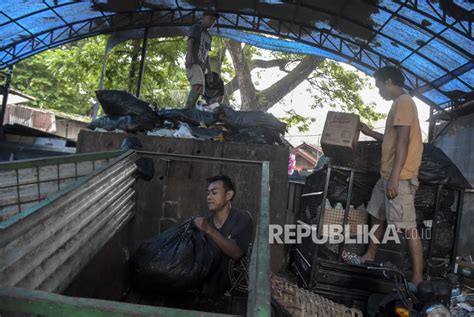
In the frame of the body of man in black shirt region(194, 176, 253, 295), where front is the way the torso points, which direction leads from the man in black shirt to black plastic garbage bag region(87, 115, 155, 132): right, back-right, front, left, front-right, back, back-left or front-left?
right

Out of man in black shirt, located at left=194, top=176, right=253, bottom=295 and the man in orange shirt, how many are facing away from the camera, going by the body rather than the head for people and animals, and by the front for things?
0

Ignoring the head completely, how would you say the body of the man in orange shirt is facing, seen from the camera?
to the viewer's left

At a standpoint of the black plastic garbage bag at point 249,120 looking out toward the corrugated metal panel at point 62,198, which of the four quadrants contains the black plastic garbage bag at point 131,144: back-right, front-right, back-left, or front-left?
front-right

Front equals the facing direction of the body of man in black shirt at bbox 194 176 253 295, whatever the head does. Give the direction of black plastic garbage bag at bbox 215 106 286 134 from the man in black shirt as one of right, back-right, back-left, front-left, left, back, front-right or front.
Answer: back-right

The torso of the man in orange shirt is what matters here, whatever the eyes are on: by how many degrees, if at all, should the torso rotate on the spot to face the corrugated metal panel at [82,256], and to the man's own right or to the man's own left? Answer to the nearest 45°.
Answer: approximately 45° to the man's own left

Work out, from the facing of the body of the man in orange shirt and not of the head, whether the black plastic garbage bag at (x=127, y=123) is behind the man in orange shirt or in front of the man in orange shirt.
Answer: in front

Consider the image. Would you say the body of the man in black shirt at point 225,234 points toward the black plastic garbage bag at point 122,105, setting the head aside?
no

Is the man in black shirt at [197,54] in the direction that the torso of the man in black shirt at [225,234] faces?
no

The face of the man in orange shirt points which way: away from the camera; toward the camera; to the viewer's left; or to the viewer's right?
to the viewer's left

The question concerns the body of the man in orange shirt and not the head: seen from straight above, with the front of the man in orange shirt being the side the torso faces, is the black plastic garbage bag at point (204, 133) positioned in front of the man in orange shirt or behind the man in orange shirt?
in front

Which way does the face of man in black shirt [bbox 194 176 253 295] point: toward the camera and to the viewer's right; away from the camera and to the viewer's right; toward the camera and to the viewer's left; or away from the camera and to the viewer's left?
toward the camera and to the viewer's left

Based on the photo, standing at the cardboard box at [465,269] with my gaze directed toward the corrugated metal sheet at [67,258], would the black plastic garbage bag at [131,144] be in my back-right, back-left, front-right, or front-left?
front-right

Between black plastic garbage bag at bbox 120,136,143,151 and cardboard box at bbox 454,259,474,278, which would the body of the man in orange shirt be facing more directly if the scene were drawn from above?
the black plastic garbage bag

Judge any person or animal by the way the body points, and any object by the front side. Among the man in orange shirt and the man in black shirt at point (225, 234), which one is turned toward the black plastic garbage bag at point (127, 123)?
the man in orange shirt

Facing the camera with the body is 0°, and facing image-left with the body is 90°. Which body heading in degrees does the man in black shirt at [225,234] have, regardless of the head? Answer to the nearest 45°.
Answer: approximately 45°
